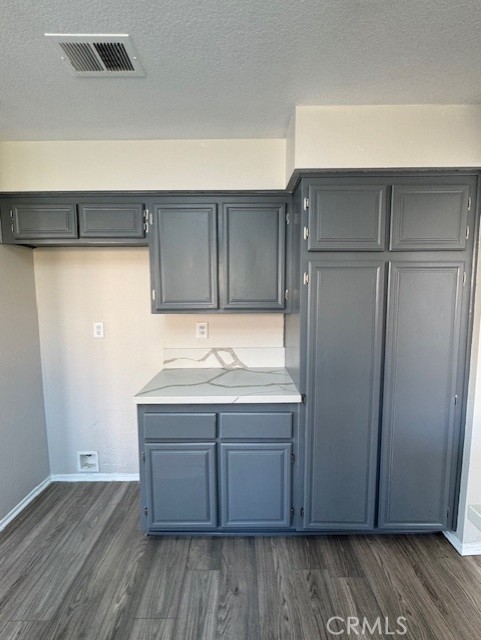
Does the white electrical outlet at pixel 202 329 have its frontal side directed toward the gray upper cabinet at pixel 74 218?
no

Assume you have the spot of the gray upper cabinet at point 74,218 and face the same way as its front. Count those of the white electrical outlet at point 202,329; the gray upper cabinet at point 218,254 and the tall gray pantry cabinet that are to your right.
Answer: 0

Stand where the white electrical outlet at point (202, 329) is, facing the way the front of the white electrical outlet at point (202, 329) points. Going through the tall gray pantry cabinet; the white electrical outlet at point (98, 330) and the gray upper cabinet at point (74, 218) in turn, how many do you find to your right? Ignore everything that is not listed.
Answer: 2

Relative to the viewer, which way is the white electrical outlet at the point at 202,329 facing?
toward the camera

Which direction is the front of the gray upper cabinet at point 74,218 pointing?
toward the camera

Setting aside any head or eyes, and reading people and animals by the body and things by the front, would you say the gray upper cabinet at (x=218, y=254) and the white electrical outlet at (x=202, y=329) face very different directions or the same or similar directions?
same or similar directions

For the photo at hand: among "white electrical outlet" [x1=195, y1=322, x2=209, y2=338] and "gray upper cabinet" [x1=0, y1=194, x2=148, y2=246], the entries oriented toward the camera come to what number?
2

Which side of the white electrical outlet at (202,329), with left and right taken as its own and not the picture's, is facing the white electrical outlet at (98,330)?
right

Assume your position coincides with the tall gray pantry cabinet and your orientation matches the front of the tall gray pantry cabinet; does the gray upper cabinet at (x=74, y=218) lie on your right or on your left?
on your right

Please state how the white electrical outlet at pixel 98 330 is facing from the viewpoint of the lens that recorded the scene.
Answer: facing the viewer

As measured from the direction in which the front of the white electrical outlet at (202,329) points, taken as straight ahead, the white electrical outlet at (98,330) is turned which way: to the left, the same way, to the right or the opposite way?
the same way

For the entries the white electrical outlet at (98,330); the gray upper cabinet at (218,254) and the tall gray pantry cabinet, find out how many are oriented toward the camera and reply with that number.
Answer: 3

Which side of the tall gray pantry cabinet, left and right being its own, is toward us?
front
